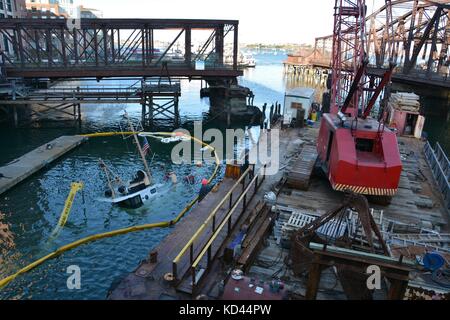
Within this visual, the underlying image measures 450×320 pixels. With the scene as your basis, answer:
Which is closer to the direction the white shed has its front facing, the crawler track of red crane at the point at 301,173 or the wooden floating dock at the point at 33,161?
the crawler track of red crane

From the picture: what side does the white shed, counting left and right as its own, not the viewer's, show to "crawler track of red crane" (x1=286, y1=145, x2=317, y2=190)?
front

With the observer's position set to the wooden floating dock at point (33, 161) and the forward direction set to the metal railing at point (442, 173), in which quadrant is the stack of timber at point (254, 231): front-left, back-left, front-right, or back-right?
front-right

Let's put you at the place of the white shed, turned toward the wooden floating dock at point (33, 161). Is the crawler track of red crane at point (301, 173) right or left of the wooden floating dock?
left

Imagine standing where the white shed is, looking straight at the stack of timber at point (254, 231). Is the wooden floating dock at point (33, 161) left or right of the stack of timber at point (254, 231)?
right

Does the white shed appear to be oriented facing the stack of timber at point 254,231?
yes

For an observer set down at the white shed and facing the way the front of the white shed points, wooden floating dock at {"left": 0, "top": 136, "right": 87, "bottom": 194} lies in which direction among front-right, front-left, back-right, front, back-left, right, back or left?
front-right

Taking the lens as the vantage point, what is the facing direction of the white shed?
facing the viewer

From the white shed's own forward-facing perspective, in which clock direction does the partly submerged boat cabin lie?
The partly submerged boat cabin is roughly at 1 o'clock from the white shed.

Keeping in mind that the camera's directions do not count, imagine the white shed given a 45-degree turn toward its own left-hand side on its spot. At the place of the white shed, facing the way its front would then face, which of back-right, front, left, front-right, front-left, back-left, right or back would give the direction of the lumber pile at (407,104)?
front-left
